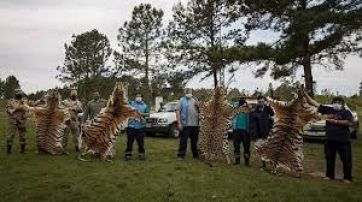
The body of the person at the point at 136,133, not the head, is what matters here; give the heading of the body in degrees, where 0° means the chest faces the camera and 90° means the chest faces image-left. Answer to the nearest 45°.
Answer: approximately 0°

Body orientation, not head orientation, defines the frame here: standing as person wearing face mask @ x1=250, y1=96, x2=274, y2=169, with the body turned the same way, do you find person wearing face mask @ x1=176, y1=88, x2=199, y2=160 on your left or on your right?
on your right

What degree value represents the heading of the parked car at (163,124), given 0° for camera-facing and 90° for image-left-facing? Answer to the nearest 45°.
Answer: approximately 45°

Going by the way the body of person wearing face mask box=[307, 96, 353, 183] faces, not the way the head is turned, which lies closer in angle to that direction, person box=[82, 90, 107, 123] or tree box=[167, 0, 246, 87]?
the person

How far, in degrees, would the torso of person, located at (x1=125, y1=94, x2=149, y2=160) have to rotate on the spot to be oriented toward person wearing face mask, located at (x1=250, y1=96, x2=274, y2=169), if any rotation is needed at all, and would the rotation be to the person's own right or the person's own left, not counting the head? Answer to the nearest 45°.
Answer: approximately 90° to the person's own left

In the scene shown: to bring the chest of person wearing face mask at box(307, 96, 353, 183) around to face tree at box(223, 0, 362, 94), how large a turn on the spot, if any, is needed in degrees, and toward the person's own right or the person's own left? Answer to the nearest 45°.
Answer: approximately 180°

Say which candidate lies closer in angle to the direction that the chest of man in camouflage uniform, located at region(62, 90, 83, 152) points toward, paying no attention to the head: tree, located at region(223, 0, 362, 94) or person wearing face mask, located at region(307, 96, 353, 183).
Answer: the person wearing face mask
